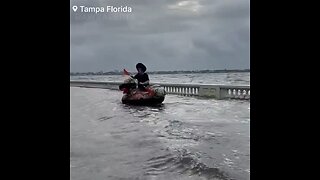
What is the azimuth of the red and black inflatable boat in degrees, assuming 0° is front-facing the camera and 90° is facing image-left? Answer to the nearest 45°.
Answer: approximately 90°
